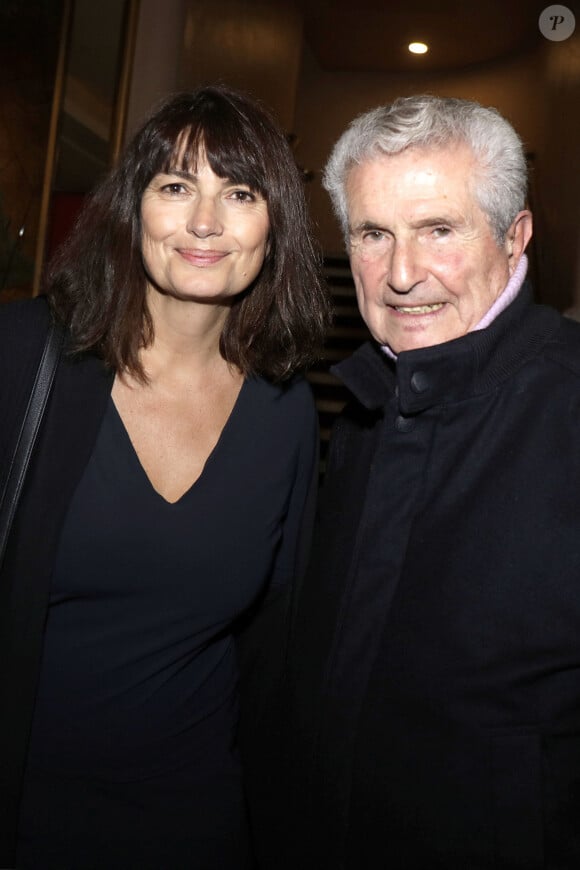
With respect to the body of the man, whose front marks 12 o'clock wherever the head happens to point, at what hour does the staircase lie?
The staircase is roughly at 4 o'clock from the man.

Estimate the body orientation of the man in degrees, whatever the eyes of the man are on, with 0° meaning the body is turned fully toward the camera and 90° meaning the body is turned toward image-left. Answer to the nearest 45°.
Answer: approximately 45°

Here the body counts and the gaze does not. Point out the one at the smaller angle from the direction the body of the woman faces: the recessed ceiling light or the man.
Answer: the man

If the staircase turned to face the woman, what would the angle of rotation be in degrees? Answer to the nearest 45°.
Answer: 0° — it already faces them

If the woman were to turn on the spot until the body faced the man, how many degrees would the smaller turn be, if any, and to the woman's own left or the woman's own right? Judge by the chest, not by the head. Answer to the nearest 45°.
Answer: approximately 45° to the woman's own left

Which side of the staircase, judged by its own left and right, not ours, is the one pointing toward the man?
front

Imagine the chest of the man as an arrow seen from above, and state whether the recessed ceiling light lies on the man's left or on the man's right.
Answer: on the man's right

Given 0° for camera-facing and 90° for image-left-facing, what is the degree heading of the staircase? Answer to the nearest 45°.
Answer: approximately 0°

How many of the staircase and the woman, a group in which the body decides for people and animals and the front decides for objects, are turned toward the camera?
2
